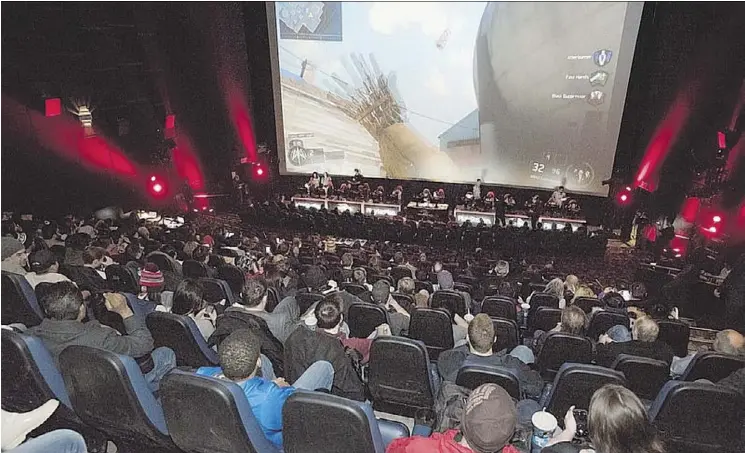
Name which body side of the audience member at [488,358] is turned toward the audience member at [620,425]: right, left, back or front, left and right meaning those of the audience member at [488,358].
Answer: back

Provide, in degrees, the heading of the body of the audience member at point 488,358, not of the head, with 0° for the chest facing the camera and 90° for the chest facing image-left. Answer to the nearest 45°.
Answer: approximately 180°

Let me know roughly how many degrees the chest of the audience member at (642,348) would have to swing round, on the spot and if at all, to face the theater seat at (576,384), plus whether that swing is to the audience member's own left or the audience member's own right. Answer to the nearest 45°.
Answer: approximately 180°

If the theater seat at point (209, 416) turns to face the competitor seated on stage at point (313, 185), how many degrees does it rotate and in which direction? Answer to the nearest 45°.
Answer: approximately 45° to its left

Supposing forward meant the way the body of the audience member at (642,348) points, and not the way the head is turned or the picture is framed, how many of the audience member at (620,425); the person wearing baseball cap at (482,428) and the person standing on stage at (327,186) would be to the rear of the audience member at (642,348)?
2

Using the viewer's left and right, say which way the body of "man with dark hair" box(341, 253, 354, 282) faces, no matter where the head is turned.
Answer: facing away from the viewer

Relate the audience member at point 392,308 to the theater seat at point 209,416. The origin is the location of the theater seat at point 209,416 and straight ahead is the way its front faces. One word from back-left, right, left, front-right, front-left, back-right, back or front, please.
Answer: front

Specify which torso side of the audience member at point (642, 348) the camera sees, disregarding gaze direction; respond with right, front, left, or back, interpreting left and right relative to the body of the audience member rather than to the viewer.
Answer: back

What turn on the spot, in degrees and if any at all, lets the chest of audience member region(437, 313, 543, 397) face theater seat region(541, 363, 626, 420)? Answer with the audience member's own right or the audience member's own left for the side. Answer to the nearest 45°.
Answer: approximately 90° to the audience member's own right

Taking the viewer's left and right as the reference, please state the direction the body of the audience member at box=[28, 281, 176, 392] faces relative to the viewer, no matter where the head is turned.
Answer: facing away from the viewer and to the right of the viewer

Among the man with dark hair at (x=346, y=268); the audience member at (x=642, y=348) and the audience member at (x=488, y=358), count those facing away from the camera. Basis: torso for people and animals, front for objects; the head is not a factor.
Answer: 3

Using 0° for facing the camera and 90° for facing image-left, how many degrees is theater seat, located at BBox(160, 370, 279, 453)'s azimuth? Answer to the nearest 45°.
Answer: approximately 225°

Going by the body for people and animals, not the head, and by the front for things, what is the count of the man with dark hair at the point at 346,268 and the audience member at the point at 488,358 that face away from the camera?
2

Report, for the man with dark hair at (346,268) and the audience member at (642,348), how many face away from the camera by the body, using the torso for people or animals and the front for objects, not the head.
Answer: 2
